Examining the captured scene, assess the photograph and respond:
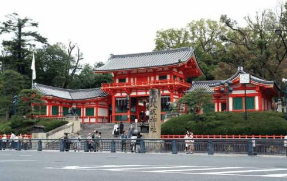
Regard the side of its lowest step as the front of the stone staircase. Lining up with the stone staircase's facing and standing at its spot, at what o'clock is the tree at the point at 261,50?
The tree is roughly at 9 o'clock from the stone staircase.

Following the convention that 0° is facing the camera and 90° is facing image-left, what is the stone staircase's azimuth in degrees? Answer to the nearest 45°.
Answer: approximately 0°

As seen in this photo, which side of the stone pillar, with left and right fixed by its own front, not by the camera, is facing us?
front

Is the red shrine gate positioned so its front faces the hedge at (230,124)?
no

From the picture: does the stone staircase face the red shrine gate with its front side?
no

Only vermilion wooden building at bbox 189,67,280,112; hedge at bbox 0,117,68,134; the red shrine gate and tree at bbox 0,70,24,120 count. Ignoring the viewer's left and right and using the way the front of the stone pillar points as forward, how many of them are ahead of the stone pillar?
0

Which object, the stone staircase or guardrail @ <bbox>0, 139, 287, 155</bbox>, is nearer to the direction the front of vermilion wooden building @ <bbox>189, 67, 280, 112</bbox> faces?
the guardrail

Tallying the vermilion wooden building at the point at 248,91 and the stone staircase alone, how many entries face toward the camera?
2

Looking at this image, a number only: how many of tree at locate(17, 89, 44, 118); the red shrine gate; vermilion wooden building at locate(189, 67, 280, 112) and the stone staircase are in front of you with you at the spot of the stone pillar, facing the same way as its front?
0

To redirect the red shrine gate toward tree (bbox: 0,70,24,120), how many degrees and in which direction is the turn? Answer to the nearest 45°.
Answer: approximately 45° to its right

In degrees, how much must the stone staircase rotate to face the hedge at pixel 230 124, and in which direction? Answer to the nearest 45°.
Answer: approximately 45° to its left

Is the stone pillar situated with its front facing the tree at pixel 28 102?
no

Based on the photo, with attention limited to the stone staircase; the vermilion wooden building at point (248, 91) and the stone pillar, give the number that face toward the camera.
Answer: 3

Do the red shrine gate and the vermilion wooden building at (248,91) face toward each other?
no

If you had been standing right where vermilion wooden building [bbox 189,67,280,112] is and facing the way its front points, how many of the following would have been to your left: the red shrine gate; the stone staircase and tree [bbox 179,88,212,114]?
0

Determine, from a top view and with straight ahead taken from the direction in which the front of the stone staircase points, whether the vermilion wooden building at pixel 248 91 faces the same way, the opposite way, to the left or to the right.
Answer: the same way

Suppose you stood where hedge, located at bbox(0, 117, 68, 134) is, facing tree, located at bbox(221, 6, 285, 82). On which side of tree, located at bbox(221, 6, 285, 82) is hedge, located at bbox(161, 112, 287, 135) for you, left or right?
right

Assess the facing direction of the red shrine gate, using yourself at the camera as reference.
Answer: facing the viewer and to the left of the viewer

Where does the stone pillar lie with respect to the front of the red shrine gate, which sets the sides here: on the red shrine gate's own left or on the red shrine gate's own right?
on the red shrine gate's own left
